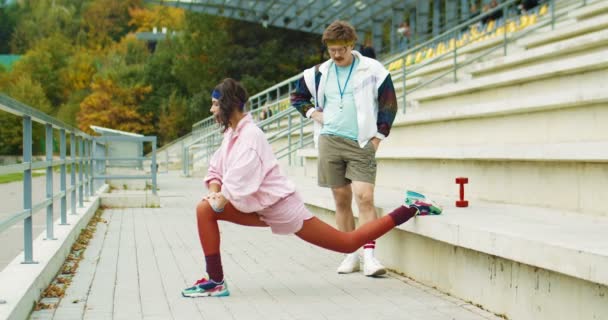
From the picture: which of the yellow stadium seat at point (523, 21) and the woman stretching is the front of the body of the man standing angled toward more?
the woman stretching

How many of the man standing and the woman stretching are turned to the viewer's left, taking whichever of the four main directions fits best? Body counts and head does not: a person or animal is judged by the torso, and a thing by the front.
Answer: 1

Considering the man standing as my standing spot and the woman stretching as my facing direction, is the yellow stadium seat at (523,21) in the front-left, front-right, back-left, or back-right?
back-right

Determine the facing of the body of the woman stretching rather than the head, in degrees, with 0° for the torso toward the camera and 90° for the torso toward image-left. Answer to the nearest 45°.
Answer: approximately 90°

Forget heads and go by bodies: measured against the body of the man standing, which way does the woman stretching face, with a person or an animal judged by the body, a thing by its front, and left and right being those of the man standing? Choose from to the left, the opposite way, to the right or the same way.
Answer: to the right

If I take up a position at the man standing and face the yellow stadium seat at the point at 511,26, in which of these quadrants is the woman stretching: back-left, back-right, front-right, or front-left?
back-left

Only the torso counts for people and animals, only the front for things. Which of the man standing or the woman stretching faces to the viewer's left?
the woman stretching

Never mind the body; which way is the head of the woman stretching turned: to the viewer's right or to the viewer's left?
to the viewer's left
